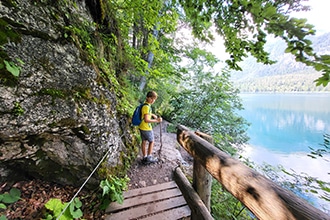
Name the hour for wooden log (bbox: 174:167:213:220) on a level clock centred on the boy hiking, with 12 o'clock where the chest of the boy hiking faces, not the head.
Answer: The wooden log is roughly at 2 o'clock from the boy hiking.

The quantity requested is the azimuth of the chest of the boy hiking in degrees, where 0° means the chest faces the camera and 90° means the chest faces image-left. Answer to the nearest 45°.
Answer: approximately 270°

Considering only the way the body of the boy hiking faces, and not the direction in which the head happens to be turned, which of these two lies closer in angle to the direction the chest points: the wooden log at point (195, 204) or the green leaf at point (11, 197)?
the wooden log

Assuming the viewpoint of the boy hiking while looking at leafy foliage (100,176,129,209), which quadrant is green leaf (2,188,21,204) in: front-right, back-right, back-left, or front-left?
front-right

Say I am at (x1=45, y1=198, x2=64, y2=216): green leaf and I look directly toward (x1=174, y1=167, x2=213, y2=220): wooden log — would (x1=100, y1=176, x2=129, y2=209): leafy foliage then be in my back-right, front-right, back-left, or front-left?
front-left

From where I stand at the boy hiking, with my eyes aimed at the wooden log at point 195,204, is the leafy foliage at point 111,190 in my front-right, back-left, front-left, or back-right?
front-right

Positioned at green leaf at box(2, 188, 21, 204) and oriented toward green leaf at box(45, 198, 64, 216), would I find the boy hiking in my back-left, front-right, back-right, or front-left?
front-left

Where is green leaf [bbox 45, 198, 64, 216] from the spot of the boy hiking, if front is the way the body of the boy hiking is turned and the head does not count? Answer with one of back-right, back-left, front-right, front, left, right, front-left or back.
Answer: back-right
